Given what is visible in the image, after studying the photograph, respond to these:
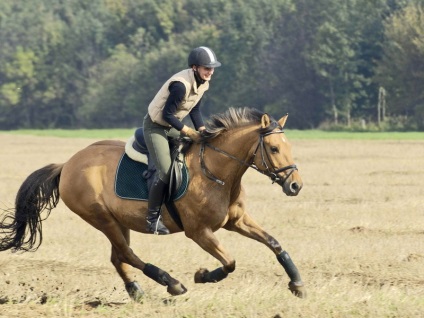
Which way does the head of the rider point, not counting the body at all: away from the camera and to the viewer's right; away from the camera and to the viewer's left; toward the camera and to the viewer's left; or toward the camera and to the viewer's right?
toward the camera and to the viewer's right

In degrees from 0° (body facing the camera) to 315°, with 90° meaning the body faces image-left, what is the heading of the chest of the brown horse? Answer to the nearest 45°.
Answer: approximately 270°
